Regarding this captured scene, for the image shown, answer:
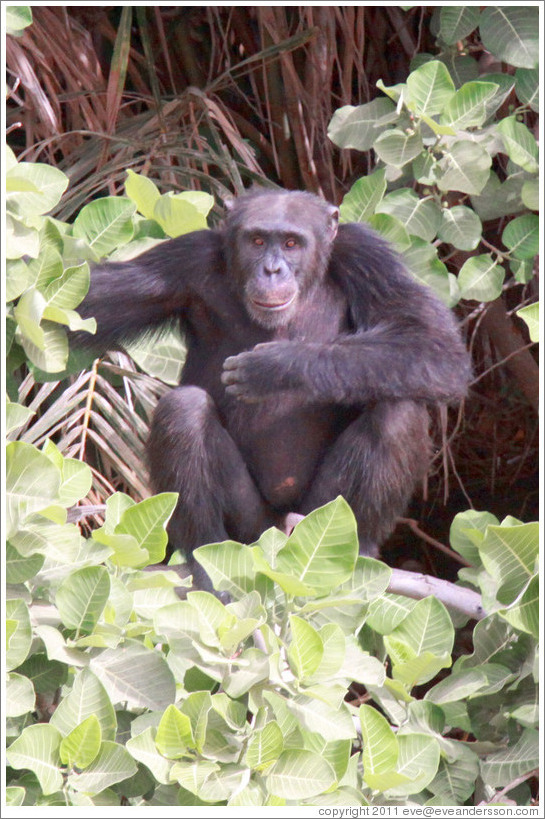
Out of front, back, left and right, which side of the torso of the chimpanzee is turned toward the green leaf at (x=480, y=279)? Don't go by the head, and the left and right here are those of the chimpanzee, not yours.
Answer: left

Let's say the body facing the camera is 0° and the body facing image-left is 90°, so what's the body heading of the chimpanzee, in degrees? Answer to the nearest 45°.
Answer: approximately 0°

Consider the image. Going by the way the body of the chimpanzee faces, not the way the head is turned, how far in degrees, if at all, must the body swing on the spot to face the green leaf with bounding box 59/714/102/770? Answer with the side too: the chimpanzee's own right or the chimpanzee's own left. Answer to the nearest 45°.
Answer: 0° — it already faces it

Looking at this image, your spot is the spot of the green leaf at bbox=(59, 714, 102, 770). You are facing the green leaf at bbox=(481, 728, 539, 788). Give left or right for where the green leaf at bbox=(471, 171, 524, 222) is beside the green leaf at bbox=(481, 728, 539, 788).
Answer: left
